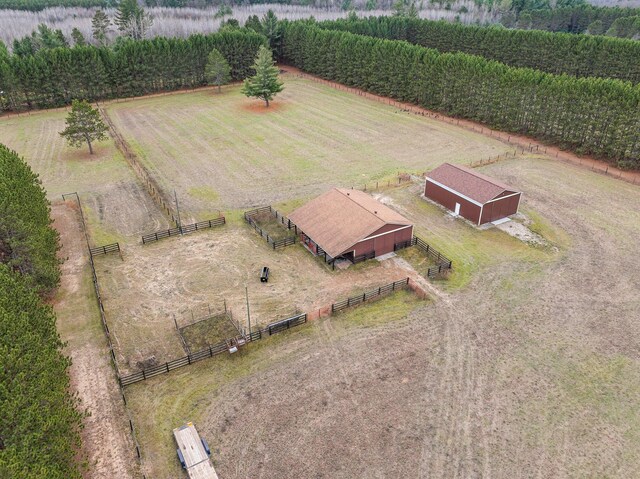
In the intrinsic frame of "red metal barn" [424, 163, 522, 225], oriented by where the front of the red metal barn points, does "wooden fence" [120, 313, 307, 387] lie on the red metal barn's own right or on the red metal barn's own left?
on the red metal barn's own right

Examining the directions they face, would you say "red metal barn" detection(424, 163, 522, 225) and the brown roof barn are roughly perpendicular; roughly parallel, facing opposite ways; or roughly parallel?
roughly parallel

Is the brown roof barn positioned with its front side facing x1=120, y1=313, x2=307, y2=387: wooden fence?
no

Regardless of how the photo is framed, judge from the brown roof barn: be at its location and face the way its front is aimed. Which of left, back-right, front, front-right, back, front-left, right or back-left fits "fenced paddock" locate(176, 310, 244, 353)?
right

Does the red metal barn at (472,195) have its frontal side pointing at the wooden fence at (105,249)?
no

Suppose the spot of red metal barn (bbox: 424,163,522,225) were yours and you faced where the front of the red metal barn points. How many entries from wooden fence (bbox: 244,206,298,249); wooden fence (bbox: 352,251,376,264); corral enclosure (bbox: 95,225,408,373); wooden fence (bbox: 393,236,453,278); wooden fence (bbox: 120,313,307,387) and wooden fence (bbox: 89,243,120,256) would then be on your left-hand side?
0

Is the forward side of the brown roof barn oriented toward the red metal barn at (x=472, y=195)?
no

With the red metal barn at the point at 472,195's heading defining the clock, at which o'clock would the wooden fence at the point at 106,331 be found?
The wooden fence is roughly at 3 o'clock from the red metal barn.

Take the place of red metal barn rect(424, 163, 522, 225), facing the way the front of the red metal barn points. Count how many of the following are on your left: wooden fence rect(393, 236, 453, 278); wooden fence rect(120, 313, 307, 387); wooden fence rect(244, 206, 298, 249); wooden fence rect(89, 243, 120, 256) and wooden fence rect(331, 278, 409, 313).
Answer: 0

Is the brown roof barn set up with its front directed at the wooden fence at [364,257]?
yes

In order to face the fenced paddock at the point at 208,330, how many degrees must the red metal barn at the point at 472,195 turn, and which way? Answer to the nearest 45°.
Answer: approximately 90° to its right

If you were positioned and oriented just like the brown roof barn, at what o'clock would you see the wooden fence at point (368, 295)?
The wooden fence is roughly at 1 o'clock from the brown roof barn.

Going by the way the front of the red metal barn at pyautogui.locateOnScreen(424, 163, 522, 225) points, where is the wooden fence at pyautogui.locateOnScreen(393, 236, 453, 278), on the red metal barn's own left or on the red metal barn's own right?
on the red metal barn's own right

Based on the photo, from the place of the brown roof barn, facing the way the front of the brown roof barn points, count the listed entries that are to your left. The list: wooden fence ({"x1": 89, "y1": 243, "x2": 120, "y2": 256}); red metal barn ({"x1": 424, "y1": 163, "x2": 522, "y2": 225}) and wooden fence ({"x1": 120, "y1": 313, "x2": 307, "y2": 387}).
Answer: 1
